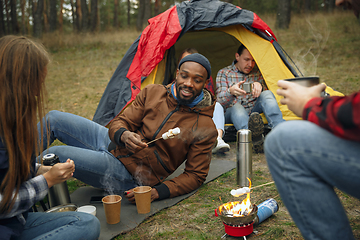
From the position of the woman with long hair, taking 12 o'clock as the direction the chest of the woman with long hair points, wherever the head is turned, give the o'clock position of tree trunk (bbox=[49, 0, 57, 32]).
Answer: The tree trunk is roughly at 9 o'clock from the woman with long hair.

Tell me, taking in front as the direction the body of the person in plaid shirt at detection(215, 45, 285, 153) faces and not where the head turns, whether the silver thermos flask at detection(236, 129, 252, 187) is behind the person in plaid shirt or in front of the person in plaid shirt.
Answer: in front

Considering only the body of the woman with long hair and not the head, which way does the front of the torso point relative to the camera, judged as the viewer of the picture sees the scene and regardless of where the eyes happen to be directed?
to the viewer's right

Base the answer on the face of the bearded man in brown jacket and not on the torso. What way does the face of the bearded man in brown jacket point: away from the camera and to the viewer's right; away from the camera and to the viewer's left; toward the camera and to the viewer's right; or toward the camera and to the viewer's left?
toward the camera and to the viewer's left

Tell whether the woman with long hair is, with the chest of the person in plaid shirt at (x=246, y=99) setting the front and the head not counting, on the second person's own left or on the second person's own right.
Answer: on the second person's own right

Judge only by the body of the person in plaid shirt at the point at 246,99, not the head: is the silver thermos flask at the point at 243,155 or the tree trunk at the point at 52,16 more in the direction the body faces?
the silver thermos flask

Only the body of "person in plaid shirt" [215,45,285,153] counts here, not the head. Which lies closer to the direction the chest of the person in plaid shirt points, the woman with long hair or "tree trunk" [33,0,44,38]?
the woman with long hair

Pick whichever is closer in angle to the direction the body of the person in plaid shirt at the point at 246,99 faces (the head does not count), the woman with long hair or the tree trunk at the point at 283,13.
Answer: the woman with long hair

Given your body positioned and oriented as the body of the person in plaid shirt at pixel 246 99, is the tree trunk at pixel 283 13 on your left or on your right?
on your left

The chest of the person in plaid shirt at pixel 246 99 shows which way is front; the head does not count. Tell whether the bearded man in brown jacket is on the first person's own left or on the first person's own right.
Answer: on the first person's own right

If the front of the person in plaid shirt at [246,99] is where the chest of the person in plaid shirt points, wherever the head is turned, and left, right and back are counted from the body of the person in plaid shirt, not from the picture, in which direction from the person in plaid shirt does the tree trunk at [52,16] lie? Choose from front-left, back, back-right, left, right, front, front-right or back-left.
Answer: back
